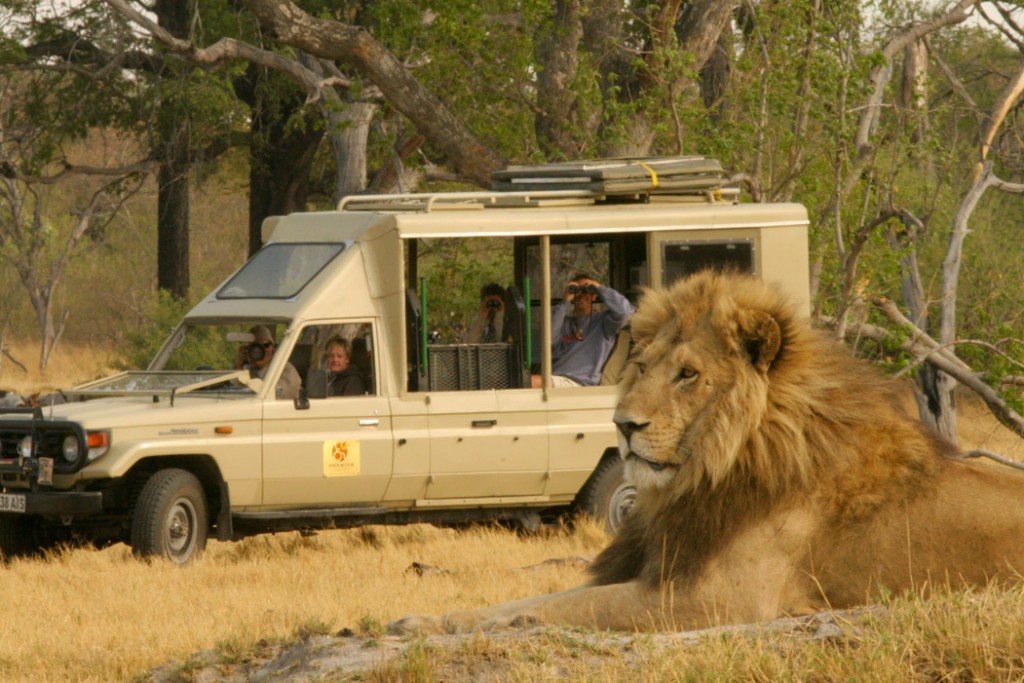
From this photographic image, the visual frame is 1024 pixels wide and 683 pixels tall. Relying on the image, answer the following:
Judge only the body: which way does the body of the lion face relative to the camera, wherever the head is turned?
to the viewer's left

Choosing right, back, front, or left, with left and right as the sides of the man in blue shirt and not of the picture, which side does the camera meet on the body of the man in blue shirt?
front

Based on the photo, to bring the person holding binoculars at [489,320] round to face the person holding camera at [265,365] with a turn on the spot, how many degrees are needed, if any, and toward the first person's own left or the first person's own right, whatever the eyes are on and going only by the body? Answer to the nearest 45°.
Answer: approximately 45° to the first person's own right

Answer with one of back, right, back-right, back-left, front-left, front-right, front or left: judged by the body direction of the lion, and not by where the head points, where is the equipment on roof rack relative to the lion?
right

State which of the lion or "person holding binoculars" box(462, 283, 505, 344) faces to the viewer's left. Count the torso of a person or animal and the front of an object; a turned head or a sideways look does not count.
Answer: the lion

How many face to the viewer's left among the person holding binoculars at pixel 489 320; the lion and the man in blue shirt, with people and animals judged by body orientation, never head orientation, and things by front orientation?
1

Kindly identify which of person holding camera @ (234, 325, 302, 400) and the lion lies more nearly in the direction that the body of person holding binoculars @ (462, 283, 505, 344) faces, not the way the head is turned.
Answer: the lion

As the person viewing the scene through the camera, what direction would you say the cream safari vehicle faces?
facing the viewer and to the left of the viewer

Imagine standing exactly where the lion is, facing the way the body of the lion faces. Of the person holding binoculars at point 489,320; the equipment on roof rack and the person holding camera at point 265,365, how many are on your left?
0

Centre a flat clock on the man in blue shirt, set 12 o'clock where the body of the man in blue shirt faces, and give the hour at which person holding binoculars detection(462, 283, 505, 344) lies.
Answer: The person holding binoculars is roughly at 4 o'clock from the man in blue shirt.

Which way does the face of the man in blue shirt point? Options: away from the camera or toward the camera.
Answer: toward the camera

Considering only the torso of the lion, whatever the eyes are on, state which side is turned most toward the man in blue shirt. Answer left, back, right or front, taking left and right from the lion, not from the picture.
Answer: right

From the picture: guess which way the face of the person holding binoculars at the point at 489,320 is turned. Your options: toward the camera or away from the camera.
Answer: toward the camera

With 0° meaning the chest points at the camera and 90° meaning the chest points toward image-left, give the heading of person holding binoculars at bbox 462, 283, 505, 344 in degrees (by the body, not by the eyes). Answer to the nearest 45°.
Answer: approximately 0°

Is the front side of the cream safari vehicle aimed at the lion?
no
